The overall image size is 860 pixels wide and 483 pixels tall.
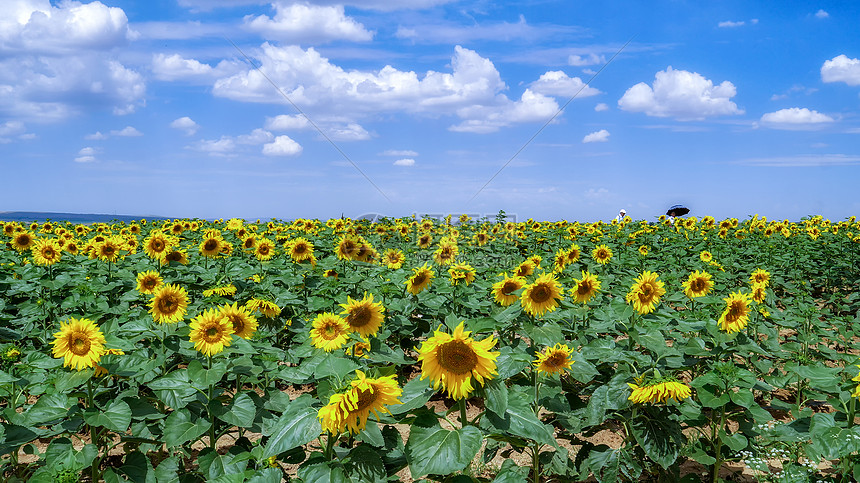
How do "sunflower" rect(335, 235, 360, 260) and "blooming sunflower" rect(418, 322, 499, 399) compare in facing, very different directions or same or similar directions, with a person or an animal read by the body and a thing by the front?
same or similar directions

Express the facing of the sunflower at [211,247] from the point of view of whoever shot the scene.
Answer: facing the viewer

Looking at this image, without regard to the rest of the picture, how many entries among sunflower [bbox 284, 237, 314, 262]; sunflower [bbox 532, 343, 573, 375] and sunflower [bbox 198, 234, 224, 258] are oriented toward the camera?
3

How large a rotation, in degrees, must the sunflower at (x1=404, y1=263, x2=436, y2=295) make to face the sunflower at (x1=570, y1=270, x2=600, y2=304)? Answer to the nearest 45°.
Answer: approximately 90° to its left

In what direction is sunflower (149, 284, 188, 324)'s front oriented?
toward the camera

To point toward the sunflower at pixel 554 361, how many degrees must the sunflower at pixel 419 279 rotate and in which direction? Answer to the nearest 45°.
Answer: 0° — it already faces it

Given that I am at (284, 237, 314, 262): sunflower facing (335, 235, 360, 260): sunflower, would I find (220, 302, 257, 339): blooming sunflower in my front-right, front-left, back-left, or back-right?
back-right

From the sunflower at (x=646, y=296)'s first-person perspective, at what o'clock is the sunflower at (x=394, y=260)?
the sunflower at (x=394, y=260) is roughly at 4 o'clock from the sunflower at (x=646, y=296).

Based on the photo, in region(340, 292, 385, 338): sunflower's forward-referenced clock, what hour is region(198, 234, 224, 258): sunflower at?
region(198, 234, 224, 258): sunflower is roughly at 5 o'clock from region(340, 292, 385, 338): sunflower.

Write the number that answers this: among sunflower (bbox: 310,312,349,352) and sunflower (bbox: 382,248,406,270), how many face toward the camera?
2

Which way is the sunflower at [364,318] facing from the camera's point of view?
toward the camera

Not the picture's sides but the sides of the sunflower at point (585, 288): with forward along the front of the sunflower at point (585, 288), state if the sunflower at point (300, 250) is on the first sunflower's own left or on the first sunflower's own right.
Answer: on the first sunflower's own right

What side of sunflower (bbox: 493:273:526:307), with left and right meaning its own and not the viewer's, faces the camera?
front

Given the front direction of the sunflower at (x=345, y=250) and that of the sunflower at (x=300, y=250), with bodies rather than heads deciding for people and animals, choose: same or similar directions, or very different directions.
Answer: same or similar directions

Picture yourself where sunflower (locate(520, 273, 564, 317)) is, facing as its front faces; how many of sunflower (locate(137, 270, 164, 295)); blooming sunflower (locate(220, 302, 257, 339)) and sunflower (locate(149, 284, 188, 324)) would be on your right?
3
